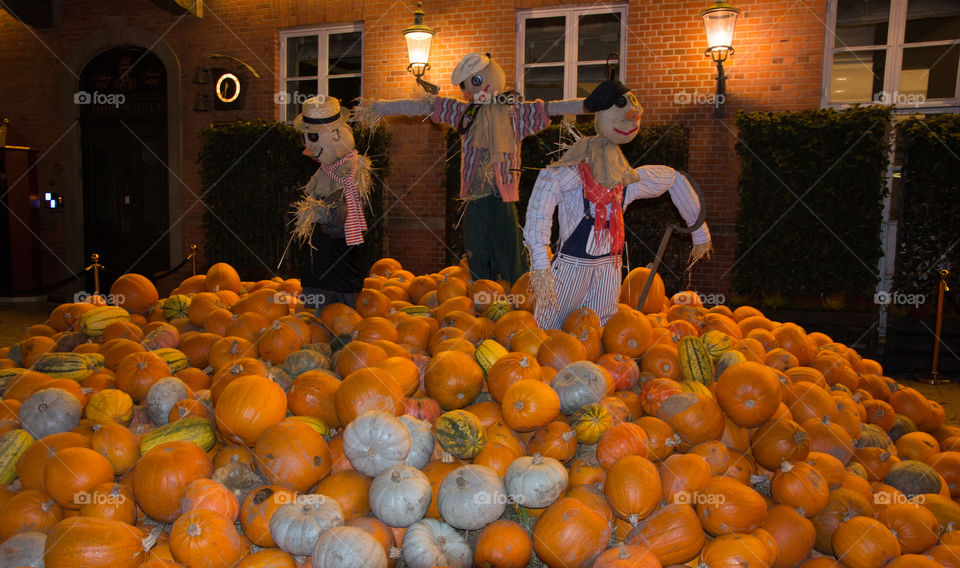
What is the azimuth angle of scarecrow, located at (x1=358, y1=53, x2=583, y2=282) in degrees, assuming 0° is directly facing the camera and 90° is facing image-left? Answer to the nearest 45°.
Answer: approximately 0°

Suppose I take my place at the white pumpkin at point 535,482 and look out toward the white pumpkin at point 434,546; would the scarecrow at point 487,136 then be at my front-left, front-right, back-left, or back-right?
back-right

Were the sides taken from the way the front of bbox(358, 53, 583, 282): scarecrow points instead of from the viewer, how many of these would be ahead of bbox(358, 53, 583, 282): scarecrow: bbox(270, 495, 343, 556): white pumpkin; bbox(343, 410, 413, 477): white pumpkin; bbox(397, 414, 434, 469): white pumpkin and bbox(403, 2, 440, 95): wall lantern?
3

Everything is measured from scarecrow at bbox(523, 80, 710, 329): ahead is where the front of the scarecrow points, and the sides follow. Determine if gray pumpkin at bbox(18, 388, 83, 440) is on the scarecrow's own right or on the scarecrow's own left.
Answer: on the scarecrow's own right

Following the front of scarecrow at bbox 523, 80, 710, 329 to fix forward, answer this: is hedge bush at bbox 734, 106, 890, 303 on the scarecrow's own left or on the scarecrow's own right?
on the scarecrow's own left

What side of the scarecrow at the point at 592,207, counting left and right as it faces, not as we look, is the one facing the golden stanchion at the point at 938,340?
left

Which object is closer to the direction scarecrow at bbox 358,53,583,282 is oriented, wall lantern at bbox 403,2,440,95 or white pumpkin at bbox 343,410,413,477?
the white pumpkin

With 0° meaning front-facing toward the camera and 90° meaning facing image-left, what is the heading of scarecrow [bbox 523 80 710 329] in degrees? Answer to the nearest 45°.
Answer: approximately 315°

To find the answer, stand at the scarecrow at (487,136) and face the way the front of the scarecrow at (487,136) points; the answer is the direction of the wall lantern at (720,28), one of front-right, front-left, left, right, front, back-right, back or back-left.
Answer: back-left

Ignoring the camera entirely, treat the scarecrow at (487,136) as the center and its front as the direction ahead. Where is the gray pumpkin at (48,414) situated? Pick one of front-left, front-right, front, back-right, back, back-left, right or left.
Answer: front-right

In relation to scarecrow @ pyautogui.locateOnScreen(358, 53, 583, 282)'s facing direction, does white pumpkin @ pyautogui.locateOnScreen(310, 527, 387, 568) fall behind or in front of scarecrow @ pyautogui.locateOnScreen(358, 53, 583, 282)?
in front

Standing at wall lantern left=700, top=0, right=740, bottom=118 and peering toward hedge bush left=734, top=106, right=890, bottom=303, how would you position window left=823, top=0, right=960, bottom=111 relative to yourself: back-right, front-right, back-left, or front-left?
front-left

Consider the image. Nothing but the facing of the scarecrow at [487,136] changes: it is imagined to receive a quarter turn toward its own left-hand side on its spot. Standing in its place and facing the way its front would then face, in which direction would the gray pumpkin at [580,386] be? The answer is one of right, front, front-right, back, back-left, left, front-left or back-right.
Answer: right

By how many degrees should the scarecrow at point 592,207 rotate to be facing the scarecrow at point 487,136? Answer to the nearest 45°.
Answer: approximately 180°

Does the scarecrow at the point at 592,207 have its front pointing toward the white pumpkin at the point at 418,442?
no

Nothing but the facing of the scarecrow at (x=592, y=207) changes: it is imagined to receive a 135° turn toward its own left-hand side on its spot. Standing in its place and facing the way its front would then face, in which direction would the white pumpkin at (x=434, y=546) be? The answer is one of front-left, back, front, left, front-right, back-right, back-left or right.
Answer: back

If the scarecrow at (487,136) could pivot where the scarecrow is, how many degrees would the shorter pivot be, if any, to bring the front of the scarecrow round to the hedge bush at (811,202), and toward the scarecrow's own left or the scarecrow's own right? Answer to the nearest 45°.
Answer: approximately 135° to the scarecrow's own left

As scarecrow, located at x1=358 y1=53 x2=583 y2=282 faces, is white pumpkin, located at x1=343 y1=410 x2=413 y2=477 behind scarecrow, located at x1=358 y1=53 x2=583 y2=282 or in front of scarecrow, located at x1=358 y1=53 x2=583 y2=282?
in front

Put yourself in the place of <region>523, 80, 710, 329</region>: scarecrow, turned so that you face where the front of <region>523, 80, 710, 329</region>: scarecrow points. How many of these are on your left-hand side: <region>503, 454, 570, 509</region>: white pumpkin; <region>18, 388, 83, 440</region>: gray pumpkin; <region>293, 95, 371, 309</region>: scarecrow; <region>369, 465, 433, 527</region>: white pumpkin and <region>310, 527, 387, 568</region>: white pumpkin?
0

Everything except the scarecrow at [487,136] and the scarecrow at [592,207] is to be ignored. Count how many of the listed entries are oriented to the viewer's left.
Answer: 0
